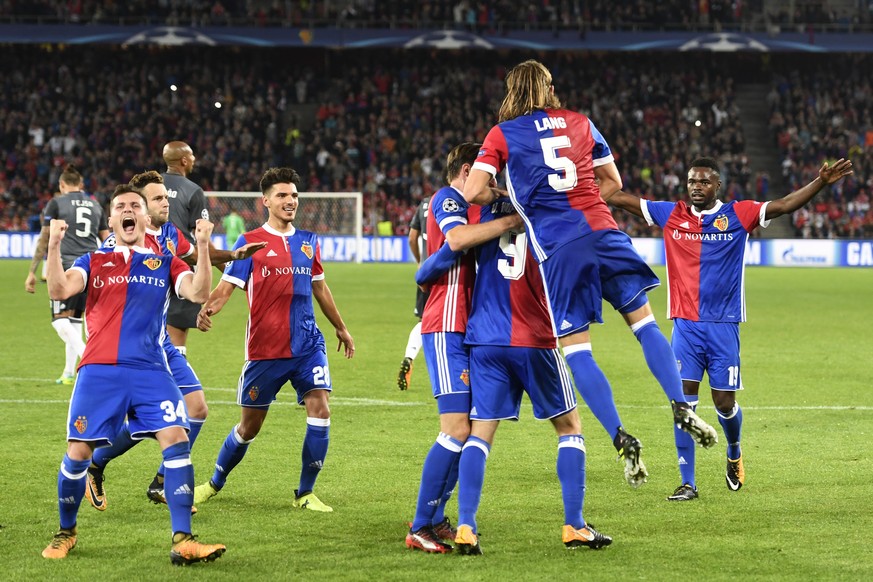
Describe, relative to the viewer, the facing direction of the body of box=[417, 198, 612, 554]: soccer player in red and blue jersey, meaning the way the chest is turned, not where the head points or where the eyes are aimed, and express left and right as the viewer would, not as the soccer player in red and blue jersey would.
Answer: facing away from the viewer

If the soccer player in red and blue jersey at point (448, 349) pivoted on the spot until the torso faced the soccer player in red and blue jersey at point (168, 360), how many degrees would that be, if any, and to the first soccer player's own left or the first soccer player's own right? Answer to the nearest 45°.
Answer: approximately 135° to the first soccer player's own left

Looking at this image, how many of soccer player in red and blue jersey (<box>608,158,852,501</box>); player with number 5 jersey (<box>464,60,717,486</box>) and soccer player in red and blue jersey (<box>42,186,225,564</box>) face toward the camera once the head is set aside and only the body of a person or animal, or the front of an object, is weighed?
2

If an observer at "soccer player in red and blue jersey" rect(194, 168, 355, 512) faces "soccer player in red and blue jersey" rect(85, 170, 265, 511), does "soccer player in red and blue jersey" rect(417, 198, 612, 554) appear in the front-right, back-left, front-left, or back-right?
back-left

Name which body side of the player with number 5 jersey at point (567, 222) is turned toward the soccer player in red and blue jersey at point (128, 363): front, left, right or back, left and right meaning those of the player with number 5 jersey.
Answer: left

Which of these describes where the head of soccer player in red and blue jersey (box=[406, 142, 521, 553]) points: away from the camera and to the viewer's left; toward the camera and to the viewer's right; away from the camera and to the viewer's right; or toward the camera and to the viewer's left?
away from the camera and to the viewer's right

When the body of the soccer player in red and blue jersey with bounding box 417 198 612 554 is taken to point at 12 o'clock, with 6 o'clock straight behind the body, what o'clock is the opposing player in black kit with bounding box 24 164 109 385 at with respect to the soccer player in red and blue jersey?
The opposing player in black kit is roughly at 11 o'clock from the soccer player in red and blue jersey.

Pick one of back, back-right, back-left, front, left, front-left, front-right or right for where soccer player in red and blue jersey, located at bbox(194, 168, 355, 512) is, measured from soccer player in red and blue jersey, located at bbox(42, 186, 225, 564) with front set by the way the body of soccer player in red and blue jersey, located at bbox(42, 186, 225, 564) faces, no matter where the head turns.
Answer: back-left

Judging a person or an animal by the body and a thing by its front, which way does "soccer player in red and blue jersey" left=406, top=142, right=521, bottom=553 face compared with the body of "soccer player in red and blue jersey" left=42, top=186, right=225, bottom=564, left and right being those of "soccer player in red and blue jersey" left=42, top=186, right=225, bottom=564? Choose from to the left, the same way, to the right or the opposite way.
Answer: to the left

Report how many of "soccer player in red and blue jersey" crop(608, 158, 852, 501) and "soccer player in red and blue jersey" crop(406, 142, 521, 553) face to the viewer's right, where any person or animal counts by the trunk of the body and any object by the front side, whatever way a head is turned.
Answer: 1

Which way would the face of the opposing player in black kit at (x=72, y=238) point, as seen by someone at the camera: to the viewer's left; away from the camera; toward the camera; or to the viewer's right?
away from the camera

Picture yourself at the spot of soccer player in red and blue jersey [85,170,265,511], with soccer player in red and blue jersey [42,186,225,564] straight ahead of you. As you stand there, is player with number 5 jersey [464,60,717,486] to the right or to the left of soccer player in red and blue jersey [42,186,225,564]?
left

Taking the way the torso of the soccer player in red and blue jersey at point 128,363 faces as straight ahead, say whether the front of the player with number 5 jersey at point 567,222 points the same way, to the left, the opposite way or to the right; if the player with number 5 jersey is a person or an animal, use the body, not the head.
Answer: the opposite way
